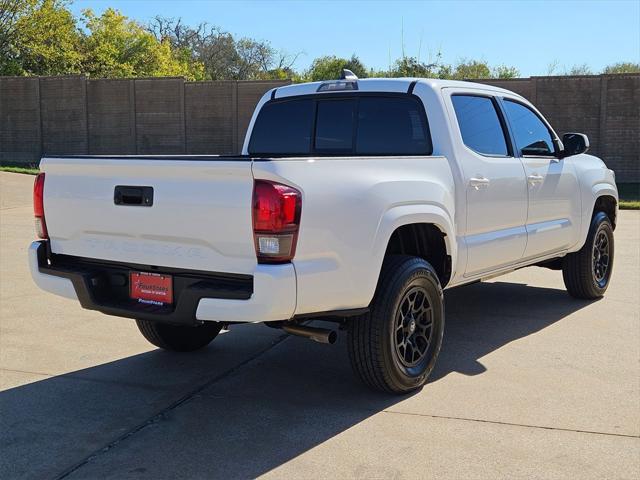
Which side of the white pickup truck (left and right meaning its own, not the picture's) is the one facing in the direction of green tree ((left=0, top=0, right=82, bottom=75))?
left

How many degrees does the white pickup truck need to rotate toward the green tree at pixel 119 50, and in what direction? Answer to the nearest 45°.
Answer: approximately 45° to its left

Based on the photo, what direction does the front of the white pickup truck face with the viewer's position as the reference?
facing away from the viewer and to the right of the viewer
